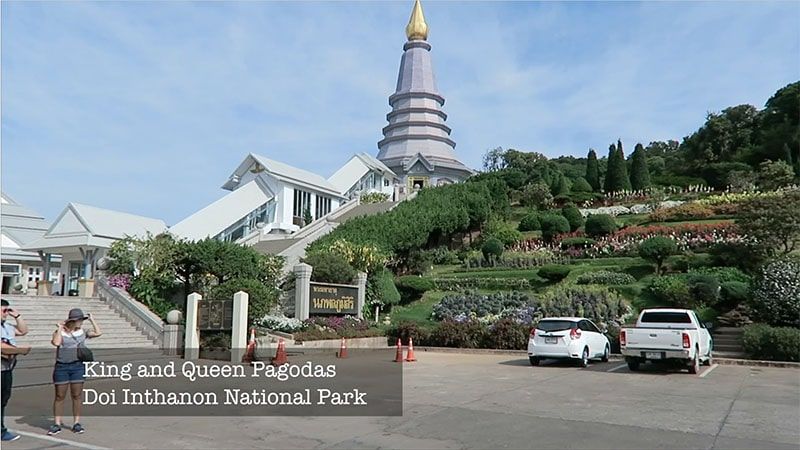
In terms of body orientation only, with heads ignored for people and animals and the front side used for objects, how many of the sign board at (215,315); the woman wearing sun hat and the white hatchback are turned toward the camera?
2

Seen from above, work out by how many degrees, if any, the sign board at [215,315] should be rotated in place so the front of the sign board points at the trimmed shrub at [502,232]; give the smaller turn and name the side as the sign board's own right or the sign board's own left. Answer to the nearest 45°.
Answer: approximately 135° to the sign board's own left

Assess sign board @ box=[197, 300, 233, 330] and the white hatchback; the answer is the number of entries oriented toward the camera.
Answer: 1

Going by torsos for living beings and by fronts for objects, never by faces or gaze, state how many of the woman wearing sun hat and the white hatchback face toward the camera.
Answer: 1

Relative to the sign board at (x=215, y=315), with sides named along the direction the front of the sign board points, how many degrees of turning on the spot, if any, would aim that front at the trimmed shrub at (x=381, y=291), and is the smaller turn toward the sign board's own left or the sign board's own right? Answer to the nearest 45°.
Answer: approximately 135° to the sign board's own left

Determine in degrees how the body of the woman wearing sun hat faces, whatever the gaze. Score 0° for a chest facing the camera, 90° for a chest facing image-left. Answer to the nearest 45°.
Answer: approximately 0°

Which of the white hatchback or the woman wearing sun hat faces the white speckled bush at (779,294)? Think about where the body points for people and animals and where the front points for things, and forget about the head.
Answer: the white hatchback

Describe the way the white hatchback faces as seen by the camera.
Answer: facing away from the viewer and to the right of the viewer
